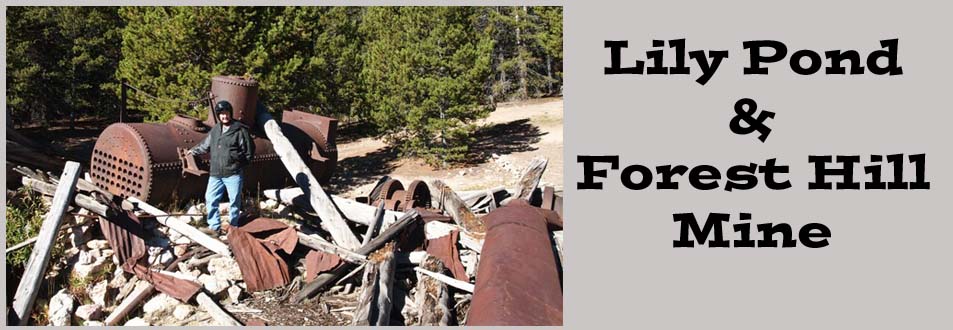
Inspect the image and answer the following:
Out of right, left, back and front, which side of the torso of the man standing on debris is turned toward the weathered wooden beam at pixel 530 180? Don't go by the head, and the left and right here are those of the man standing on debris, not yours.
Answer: left

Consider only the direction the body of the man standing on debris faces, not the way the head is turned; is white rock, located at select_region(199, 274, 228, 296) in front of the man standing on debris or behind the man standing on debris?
in front

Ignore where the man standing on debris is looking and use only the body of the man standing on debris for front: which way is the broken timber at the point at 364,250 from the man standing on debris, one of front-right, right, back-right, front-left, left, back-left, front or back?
front-left

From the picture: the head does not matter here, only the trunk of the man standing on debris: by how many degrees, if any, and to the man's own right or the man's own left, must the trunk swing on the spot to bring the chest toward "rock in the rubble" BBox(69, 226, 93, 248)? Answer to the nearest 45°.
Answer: approximately 90° to the man's own right

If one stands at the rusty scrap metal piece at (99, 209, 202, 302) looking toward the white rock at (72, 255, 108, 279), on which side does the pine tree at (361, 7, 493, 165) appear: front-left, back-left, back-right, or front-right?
back-right

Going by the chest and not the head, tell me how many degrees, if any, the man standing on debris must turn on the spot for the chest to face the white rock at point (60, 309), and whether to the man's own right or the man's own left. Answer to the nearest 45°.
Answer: approximately 45° to the man's own right

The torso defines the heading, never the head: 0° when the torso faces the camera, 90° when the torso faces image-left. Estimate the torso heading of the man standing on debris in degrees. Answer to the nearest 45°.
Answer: approximately 0°

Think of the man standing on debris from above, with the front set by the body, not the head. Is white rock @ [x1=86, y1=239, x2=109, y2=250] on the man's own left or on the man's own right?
on the man's own right

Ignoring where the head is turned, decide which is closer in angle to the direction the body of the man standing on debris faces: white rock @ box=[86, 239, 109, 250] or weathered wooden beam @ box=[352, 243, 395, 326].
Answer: the weathered wooden beam

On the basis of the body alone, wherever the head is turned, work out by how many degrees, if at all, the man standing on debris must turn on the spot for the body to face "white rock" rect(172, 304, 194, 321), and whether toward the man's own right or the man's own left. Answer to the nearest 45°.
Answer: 0° — they already face it

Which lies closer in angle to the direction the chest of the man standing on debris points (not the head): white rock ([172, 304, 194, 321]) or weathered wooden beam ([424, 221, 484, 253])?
the white rock
